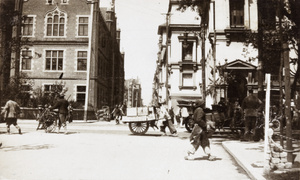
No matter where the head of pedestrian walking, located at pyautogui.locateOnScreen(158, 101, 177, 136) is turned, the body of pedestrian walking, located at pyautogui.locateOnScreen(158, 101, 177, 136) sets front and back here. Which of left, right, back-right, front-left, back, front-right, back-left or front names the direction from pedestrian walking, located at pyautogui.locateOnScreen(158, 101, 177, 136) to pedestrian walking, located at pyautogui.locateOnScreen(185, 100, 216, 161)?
left

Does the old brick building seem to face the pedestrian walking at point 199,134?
yes

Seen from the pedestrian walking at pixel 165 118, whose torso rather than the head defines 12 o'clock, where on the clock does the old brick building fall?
The old brick building is roughly at 2 o'clock from the pedestrian walking.

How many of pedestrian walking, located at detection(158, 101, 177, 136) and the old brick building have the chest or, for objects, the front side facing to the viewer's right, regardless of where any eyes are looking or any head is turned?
0
